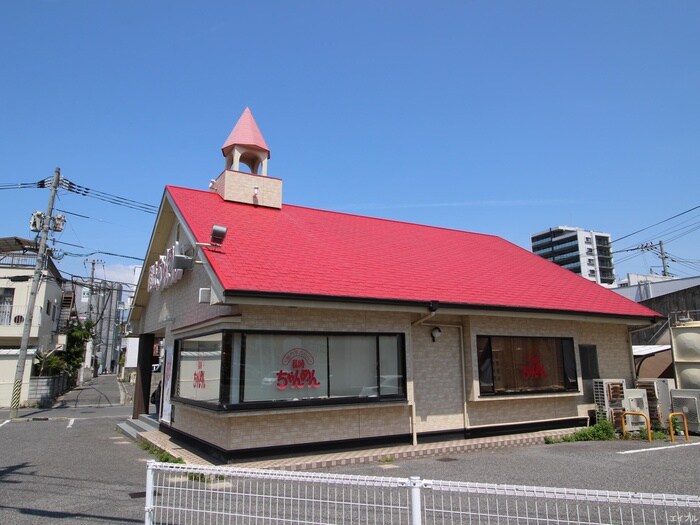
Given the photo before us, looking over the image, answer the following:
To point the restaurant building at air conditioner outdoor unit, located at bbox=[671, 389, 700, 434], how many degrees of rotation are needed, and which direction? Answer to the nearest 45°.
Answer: approximately 135° to its left

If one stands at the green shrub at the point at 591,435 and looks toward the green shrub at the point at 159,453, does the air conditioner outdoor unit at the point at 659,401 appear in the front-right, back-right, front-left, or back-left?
back-right

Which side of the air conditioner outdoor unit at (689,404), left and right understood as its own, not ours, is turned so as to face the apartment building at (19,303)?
right

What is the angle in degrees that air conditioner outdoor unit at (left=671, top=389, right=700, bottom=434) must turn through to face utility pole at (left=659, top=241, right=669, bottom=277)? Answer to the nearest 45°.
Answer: approximately 180°

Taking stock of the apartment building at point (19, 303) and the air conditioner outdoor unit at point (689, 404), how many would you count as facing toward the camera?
2

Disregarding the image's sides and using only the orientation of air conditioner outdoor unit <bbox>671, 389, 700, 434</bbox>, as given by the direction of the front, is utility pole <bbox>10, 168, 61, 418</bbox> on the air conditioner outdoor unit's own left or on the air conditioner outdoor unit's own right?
on the air conditioner outdoor unit's own right

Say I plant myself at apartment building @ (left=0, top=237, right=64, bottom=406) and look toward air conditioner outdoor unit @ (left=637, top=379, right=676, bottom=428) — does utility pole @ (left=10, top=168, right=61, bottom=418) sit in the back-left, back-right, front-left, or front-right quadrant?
front-right

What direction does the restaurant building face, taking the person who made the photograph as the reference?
facing the viewer and to the left of the viewer

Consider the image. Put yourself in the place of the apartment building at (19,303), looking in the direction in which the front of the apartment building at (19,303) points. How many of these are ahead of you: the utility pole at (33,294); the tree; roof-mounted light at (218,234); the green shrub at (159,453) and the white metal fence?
4

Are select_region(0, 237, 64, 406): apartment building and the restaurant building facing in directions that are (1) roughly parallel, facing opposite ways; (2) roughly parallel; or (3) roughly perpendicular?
roughly perpendicular

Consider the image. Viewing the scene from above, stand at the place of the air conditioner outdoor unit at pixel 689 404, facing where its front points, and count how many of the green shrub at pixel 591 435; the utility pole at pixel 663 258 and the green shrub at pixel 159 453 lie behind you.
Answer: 1

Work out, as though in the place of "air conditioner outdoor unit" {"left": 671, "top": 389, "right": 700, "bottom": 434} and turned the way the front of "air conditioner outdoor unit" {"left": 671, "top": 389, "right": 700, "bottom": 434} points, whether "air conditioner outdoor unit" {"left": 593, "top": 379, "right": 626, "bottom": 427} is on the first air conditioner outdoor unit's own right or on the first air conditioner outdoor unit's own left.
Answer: on the first air conditioner outdoor unit's own right

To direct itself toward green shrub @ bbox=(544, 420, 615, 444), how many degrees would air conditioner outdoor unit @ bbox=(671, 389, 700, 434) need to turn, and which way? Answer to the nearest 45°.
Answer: approximately 45° to its right

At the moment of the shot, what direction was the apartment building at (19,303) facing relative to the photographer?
facing the viewer

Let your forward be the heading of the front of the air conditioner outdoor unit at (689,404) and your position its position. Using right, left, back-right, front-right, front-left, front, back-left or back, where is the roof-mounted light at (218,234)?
front-right
